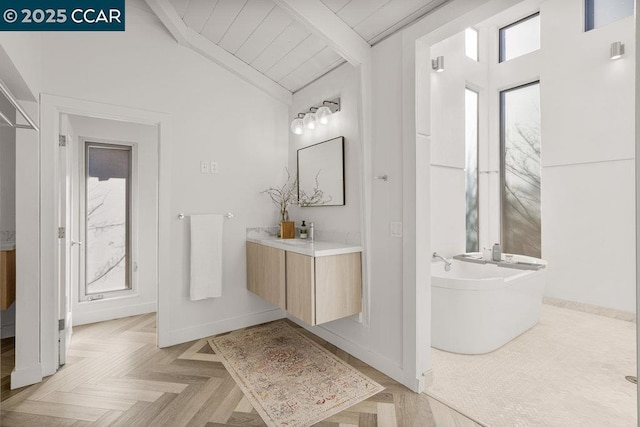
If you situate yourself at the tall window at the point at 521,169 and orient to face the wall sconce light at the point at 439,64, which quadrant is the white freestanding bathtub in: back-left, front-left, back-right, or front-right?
front-left

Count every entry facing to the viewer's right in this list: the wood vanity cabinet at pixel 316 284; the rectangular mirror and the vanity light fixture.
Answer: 0

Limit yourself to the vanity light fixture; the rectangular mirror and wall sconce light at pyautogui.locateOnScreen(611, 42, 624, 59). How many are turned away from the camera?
0

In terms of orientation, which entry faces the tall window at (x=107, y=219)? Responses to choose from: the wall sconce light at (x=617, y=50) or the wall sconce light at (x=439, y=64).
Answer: the wall sconce light at (x=617, y=50)

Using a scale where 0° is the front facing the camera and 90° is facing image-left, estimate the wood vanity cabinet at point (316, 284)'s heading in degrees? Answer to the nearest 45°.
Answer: approximately 45°

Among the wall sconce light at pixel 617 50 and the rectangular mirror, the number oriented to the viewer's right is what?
0

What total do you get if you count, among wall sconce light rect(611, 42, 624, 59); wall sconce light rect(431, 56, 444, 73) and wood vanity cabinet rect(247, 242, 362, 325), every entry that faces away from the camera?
0

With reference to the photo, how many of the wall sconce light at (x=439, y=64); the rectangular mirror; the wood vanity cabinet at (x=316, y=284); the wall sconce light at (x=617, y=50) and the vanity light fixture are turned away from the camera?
0
